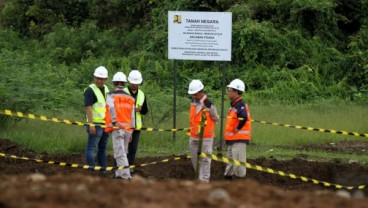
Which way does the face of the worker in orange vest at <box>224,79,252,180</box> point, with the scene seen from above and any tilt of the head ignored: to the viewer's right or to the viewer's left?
to the viewer's left

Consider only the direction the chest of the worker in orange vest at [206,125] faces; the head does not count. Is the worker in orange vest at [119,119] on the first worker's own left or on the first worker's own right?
on the first worker's own right

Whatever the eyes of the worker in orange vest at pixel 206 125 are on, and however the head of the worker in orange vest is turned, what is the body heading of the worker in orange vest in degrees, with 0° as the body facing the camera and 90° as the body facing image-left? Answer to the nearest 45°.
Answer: approximately 45°
